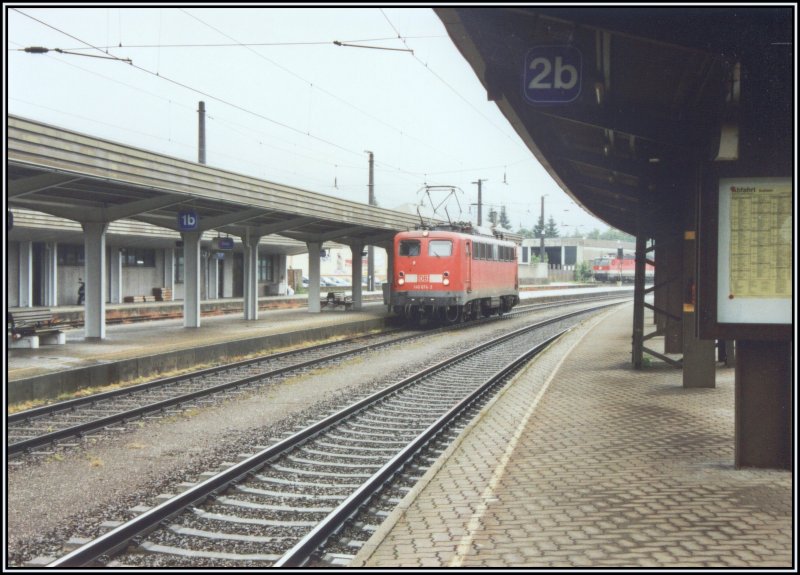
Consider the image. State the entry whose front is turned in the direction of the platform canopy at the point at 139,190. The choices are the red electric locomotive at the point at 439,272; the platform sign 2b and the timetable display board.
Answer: the red electric locomotive

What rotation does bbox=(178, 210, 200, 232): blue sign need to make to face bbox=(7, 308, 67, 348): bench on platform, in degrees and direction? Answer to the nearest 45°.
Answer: approximately 45° to its right

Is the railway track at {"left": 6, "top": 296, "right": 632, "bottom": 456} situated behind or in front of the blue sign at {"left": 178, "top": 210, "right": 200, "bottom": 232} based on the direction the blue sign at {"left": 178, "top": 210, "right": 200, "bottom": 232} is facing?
in front

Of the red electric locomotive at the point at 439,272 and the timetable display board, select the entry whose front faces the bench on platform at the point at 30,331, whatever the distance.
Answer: the red electric locomotive

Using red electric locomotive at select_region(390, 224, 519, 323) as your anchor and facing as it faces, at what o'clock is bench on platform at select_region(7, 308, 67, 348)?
The bench on platform is roughly at 12 o'clock from the red electric locomotive.

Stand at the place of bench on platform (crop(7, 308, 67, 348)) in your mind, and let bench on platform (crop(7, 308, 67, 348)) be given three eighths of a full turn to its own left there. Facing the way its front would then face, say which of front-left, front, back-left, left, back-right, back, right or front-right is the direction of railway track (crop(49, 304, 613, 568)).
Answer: back

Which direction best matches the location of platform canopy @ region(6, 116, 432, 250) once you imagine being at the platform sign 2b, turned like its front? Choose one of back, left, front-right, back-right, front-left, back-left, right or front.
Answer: back-right

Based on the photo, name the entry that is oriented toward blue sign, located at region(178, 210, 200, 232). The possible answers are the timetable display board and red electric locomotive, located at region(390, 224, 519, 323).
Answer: the red electric locomotive

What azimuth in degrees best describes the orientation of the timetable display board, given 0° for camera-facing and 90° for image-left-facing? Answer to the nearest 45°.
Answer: approximately 0°

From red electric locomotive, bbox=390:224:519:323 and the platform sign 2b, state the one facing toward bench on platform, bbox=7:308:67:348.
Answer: the red electric locomotive

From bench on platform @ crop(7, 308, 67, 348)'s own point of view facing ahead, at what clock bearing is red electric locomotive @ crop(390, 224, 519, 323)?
The red electric locomotive is roughly at 10 o'clock from the bench on platform.

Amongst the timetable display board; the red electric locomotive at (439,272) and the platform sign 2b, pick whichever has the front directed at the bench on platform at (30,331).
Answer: the red electric locomotive

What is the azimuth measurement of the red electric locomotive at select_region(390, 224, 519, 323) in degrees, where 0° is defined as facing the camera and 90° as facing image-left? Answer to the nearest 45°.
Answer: approximately 45°
